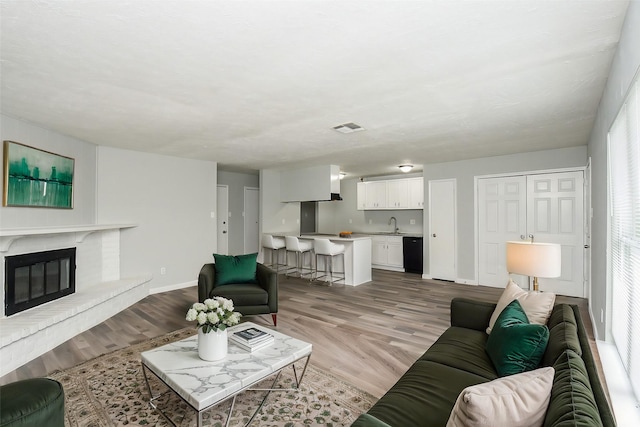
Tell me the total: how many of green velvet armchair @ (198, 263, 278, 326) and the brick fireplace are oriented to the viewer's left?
0

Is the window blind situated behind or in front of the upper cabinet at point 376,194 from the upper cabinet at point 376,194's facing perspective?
in front

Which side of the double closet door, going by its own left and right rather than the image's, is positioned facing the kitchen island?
right

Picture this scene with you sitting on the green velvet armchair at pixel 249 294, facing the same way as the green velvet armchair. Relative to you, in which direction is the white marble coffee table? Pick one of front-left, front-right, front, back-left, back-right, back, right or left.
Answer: front

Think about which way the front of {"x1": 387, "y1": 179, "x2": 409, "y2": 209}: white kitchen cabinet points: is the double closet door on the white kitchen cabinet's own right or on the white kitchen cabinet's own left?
on the white kitchen cabinet's own left

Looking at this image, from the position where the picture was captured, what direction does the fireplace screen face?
facing the viewer and to the right of the viewer

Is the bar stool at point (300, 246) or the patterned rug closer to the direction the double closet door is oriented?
the patterned rug

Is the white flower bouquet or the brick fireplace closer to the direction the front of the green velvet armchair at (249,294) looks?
the white flower bouquet

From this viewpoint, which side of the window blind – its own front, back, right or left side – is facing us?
left

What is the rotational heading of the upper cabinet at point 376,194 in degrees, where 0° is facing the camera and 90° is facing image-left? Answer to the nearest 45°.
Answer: approximately 0°

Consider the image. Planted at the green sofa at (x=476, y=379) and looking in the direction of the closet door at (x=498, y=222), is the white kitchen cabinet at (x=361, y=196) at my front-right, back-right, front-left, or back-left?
front-left

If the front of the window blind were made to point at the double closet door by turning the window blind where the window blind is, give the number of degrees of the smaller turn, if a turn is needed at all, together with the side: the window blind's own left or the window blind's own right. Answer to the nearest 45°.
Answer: approximately 90° to the window blind's own right

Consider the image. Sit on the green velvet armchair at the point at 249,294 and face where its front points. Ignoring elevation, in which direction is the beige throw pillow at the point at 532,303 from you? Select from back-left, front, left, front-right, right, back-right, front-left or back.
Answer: front-left

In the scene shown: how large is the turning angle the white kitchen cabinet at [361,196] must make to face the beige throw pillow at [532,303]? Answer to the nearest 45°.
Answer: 0° — it already faces it

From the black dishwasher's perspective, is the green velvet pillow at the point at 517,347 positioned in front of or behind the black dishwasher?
in front

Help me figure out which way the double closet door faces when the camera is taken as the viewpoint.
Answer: facing the viewer

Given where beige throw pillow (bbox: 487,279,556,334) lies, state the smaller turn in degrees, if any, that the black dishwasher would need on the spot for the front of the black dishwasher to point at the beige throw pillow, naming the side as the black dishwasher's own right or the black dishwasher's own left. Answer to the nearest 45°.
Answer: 0° — it already faces it

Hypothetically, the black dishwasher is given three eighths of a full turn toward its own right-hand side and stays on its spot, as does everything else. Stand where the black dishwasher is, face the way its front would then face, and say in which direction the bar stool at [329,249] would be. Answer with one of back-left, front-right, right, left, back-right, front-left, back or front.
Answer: left

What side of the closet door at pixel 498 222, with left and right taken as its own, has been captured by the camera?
front
